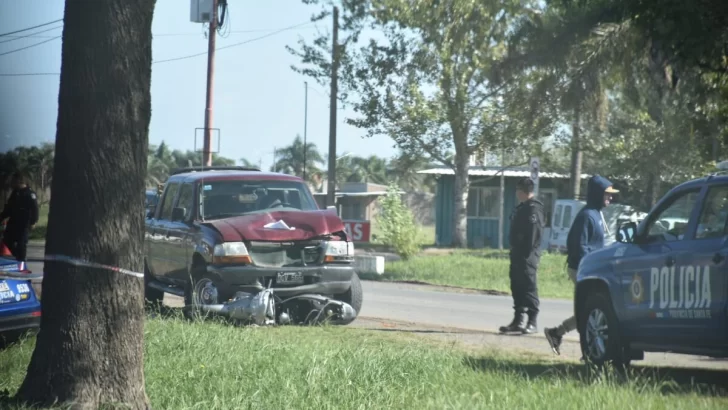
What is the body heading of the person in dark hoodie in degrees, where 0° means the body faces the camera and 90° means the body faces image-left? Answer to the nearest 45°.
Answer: approximately 270°

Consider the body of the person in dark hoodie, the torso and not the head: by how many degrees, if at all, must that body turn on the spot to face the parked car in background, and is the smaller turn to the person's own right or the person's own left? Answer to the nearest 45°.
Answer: approximately 90° to the person's own left

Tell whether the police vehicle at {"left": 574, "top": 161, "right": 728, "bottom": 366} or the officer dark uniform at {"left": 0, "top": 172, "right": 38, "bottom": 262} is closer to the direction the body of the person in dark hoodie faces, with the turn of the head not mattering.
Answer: the police vehicle

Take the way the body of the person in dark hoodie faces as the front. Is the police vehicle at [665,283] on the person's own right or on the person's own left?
on the person's own right

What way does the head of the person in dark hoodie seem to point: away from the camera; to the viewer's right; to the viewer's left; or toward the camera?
to the viewer's right

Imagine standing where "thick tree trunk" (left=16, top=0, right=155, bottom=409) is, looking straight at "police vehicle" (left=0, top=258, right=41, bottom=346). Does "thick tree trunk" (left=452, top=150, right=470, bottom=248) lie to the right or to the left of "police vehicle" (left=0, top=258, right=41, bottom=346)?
right

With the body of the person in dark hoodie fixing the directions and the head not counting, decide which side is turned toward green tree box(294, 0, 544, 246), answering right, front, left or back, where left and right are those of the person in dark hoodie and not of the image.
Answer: left
